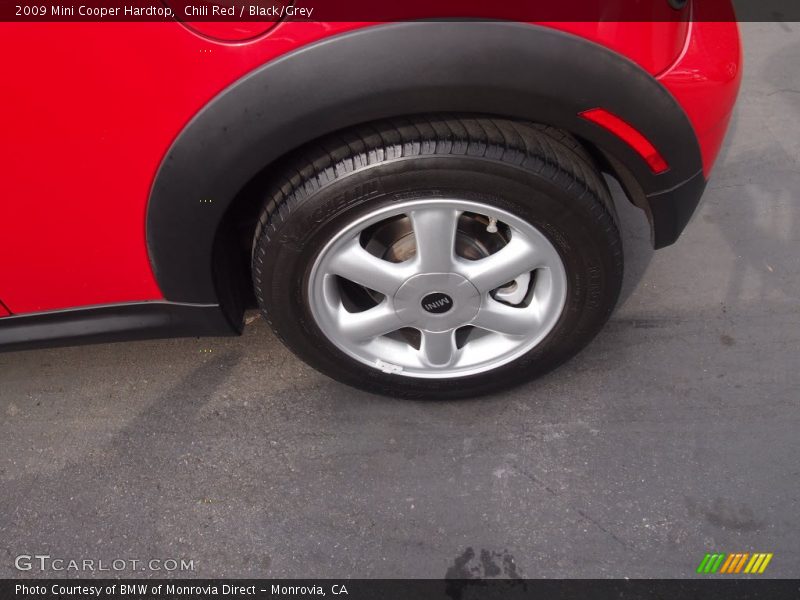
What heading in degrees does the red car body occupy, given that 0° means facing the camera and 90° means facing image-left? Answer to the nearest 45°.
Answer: approximately 90°
